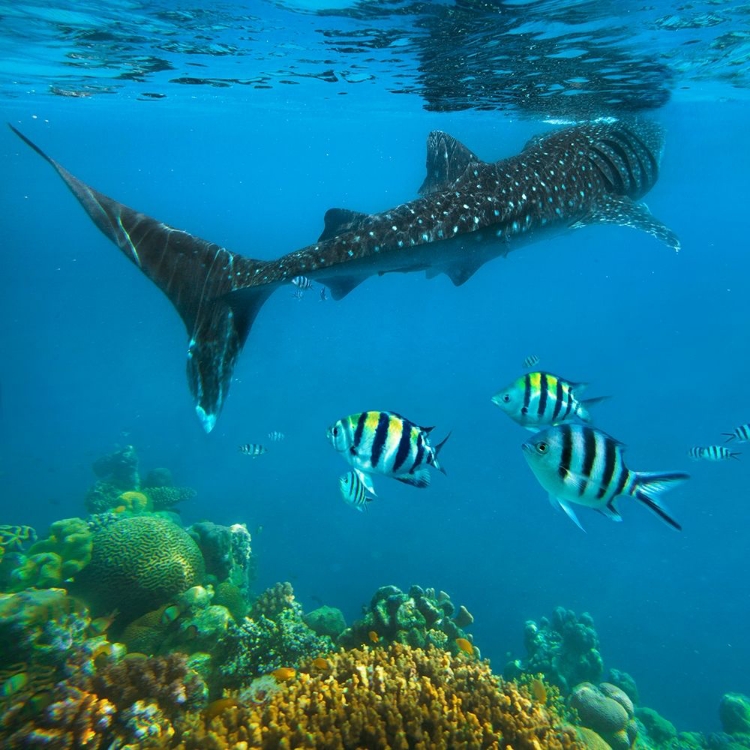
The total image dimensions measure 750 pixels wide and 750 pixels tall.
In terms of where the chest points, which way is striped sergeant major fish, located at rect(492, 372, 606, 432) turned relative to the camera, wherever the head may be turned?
to the viewer's left

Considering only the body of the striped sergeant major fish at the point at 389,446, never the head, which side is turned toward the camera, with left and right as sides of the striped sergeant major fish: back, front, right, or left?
left

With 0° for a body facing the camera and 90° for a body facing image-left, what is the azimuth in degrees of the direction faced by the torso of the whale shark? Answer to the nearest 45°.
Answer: approximately 225°

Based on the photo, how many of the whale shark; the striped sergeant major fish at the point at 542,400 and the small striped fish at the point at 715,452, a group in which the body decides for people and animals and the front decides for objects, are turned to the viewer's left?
2

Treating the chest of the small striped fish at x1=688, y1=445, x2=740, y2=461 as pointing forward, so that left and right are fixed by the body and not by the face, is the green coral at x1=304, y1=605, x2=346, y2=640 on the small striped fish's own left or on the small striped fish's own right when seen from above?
on the small striped fish's own left

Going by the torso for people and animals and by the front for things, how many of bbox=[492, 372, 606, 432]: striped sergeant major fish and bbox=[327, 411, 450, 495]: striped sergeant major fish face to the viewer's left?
2

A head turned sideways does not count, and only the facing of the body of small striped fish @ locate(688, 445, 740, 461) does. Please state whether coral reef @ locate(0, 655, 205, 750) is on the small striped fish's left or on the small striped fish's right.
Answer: on the small striped fish's left

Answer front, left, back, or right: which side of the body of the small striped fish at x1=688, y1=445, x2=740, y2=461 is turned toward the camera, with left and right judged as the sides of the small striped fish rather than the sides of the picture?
left

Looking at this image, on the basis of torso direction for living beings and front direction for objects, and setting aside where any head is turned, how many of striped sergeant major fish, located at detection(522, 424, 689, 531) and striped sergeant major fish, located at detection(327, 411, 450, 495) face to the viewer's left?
2

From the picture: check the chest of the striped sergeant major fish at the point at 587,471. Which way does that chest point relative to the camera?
to the viewer's left

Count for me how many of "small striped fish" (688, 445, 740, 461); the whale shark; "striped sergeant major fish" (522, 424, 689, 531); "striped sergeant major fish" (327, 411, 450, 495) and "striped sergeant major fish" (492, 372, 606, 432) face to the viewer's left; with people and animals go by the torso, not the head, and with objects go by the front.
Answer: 4

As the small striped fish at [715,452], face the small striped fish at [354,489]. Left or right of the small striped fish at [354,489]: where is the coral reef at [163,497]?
right

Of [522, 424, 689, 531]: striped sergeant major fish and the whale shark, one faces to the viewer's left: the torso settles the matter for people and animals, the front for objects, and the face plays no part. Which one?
the striped sergeant major fish
